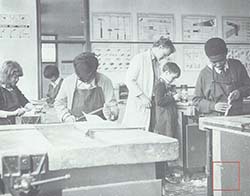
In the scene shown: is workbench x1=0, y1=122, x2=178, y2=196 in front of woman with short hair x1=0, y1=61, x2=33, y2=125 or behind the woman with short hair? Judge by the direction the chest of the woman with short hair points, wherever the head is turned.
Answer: in front

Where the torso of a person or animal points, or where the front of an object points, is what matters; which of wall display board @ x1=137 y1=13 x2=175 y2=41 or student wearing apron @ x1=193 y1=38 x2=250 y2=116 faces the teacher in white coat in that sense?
the wall display board

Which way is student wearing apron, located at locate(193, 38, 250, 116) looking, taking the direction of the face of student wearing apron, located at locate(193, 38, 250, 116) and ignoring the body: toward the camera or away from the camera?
toward the camera

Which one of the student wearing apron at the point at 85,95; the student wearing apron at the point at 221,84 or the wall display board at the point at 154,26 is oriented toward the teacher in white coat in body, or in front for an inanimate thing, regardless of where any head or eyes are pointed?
the wall display board

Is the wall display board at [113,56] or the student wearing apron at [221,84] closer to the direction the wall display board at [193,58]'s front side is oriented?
the student wearing apron

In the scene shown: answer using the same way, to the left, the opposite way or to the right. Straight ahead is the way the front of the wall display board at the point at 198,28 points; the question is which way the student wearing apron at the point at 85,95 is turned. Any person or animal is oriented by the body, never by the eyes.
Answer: the same way

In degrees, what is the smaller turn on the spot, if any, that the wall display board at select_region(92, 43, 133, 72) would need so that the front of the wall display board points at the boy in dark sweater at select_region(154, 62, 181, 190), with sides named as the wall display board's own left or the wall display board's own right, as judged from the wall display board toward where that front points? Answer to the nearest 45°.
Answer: approximately 45° to the wall display board's own left

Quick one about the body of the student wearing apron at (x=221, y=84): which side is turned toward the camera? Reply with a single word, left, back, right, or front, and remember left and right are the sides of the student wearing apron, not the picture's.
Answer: front

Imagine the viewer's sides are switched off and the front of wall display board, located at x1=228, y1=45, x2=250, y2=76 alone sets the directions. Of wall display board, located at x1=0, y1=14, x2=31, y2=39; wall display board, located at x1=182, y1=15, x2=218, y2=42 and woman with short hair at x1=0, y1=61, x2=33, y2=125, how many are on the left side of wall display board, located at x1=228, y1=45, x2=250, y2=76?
0

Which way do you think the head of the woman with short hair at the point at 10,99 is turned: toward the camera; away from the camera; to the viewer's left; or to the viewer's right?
to the viewer's right

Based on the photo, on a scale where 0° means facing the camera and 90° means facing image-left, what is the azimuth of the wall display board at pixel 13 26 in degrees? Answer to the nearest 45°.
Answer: approximately 0°

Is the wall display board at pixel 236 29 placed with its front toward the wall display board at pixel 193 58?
no

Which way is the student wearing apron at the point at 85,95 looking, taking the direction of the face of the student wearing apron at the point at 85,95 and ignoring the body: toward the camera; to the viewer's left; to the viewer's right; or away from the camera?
toward the camera

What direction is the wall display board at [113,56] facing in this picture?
toward the camera
